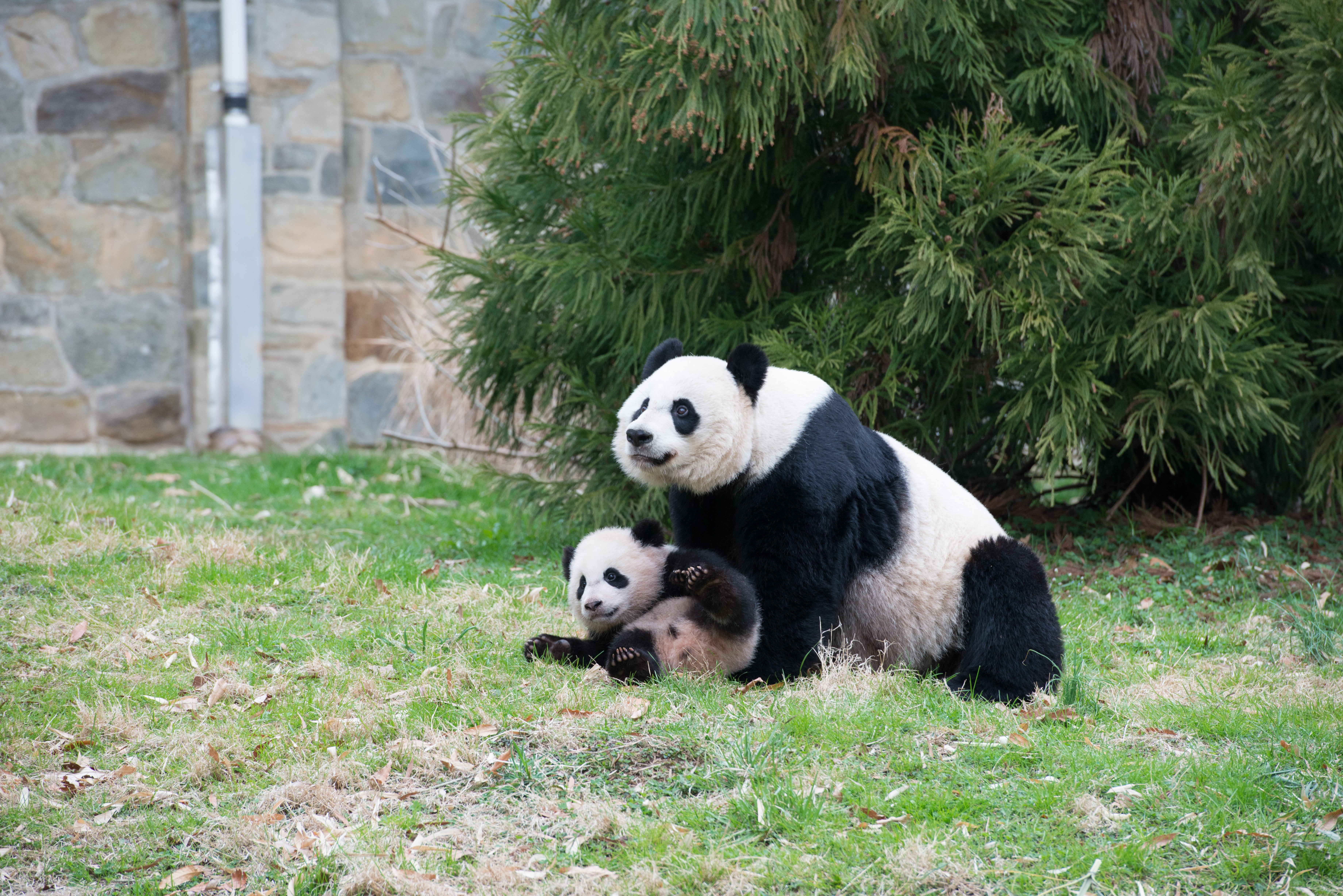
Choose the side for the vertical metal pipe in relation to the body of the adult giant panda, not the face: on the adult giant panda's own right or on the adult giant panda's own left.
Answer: on the adult giant panda's own right

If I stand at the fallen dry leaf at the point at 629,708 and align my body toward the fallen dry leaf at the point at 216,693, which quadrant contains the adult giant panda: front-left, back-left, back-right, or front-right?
back-right

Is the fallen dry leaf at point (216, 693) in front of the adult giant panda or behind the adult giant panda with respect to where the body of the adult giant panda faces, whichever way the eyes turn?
in front

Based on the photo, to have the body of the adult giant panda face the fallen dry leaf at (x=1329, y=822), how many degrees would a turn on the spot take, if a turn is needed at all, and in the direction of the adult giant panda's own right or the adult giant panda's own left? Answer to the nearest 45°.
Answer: approximately 135° to the adult giant panda's own left

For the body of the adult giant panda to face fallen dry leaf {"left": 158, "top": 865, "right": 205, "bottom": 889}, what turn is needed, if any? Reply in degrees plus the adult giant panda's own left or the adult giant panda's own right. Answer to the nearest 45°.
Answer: approximately 45° to the adult giant panda's own left

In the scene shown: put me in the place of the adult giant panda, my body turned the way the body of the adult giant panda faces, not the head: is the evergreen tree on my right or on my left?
on my right

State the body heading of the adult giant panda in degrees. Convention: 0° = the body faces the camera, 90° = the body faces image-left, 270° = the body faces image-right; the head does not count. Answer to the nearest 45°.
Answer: approximately 90°
